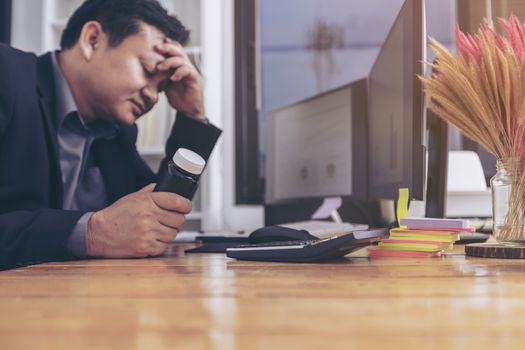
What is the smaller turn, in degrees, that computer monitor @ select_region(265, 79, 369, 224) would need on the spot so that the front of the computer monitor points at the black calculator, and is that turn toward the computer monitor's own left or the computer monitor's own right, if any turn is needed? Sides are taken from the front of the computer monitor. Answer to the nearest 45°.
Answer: approximately 45° to the computer monitor's own left

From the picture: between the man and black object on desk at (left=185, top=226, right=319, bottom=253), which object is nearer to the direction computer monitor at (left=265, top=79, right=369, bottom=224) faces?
the man

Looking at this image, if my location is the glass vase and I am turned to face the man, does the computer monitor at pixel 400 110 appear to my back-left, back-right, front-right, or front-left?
front-right

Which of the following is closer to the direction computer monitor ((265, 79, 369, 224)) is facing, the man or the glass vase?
the man

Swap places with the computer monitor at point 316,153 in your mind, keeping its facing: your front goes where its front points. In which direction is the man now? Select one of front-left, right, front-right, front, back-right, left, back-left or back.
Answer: front

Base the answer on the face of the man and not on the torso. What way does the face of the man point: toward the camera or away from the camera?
toward the camera

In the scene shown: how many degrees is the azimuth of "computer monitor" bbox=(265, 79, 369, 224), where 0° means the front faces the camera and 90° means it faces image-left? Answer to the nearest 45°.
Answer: approximately 45°

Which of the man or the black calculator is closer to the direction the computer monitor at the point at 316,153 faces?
the man

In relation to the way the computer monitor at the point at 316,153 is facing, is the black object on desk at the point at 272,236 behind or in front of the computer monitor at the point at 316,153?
in front

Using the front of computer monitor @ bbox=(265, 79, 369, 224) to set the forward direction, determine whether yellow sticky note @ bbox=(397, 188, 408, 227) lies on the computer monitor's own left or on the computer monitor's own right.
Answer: on the computer monitor's own left
